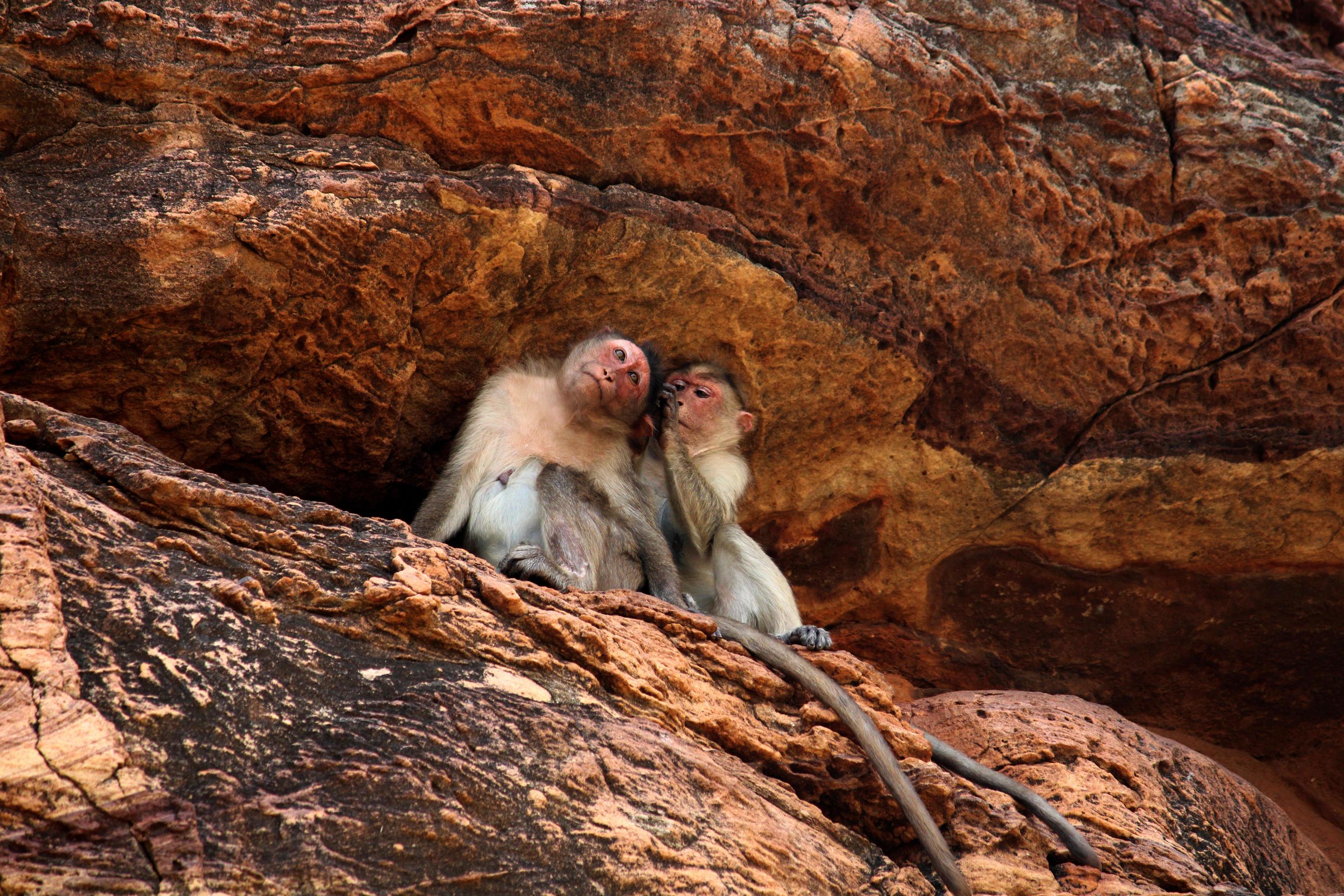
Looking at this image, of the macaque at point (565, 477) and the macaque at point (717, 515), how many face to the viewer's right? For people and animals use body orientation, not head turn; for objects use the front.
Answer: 0

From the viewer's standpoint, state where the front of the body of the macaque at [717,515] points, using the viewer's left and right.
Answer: facing the viewer and to the left of the viewer

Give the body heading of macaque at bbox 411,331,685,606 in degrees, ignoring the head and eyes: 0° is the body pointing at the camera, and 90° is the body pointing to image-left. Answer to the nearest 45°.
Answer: approximately 0°
